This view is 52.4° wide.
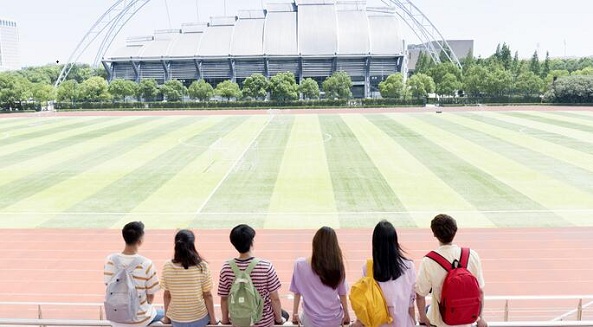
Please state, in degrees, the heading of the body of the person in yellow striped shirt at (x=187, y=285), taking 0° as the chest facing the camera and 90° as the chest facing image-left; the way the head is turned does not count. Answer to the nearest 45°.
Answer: approximately 180°

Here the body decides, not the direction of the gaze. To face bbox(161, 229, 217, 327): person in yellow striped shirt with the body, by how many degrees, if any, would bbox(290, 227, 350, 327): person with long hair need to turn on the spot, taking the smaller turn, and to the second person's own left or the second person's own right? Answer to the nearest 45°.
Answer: approximately 90° to the second person's own left

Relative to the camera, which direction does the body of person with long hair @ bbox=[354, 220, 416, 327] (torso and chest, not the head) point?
away from the camera

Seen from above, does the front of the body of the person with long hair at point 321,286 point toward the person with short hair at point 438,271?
no

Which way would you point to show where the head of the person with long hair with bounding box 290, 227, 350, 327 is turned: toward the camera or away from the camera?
away from the camera

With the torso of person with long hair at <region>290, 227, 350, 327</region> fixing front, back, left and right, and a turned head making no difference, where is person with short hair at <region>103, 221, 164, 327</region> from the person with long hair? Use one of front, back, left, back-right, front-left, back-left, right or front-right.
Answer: left

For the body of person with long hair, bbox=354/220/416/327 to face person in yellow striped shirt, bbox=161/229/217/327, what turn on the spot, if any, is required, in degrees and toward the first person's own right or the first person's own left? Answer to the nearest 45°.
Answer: approximately 90° to the first person's own left

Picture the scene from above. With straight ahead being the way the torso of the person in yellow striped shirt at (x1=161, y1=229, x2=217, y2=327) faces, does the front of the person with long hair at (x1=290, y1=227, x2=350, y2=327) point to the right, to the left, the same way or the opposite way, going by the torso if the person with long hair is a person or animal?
the same way

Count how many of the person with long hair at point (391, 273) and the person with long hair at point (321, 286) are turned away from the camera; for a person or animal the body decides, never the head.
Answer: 2

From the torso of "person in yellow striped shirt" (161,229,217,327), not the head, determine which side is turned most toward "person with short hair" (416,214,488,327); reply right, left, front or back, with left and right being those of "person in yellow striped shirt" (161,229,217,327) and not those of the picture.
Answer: right

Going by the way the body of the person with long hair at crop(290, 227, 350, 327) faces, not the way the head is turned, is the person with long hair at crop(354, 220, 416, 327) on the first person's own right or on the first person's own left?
on the first person's own right

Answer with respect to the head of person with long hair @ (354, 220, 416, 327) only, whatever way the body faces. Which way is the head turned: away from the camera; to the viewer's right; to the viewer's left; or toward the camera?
away from the camera

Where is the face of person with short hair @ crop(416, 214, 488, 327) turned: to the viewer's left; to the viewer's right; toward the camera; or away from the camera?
away from the camera

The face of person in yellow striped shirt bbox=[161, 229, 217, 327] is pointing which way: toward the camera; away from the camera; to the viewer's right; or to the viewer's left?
away from the camera

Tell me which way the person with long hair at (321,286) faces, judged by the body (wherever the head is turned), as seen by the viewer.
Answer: away from the camera

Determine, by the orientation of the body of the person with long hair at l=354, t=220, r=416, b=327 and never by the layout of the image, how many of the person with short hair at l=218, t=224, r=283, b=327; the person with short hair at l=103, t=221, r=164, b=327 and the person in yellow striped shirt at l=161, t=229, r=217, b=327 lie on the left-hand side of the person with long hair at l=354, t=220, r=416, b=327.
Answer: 3

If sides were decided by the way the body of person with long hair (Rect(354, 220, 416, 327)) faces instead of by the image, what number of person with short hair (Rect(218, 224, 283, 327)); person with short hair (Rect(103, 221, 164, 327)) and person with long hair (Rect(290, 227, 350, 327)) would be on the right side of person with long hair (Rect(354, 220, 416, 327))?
0

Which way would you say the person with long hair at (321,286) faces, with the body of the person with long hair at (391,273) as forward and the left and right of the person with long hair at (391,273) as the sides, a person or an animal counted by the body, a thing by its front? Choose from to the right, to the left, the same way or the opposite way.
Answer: the same way

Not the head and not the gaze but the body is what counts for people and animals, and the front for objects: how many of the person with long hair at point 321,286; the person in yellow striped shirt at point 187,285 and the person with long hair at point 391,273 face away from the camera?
3

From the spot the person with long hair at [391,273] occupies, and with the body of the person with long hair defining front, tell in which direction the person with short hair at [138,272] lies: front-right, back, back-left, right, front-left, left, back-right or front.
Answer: left
